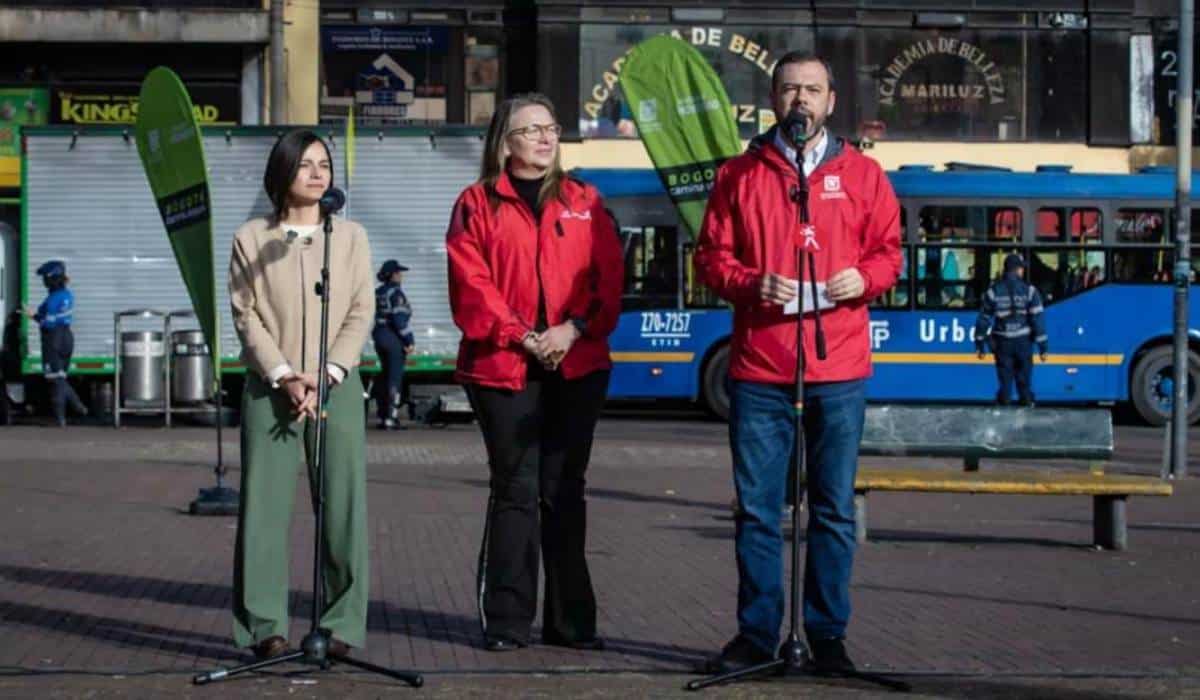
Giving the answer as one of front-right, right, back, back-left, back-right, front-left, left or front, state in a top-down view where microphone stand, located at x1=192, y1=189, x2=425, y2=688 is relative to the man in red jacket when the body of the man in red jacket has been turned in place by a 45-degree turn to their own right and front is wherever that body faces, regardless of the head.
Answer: front-right

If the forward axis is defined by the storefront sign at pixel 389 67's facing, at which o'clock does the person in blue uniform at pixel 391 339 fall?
The person in blue uniform is roughly at 12 o'clock from the storefront sign.

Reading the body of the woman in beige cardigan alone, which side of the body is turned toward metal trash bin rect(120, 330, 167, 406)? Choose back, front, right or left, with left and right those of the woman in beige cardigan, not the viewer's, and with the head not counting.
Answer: back

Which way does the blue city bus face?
to the viewer's left

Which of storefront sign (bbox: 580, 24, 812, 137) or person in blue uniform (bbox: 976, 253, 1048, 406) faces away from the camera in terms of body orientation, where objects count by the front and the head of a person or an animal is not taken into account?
the person in blue uniform

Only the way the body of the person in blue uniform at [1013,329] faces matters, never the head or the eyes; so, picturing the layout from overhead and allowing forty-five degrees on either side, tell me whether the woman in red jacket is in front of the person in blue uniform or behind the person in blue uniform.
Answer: behind

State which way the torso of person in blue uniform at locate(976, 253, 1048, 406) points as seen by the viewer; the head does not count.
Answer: away from the camera

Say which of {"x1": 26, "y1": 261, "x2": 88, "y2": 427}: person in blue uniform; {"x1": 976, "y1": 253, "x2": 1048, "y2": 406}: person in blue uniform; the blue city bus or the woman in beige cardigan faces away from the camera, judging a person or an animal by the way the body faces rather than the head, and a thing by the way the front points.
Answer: {"x1": 976, "y1": 253, "x2": 1048, "y2": 406}: person in blue uniform

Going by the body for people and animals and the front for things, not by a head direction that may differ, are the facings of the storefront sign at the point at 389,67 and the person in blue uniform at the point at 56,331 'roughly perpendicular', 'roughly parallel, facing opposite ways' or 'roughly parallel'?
roughly perpendicular

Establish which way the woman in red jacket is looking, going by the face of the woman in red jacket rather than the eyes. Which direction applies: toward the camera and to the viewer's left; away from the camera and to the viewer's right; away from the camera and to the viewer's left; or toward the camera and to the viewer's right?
toward the camera and to the viewer's right

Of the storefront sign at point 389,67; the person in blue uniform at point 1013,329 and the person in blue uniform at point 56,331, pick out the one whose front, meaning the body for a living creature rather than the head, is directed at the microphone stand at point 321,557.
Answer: the storefront sign
